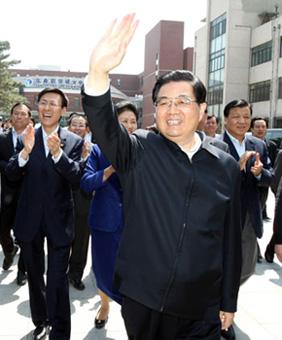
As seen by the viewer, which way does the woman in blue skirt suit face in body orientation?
toward the camera

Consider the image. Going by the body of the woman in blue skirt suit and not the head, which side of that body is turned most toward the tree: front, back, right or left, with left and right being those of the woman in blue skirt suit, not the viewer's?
back
